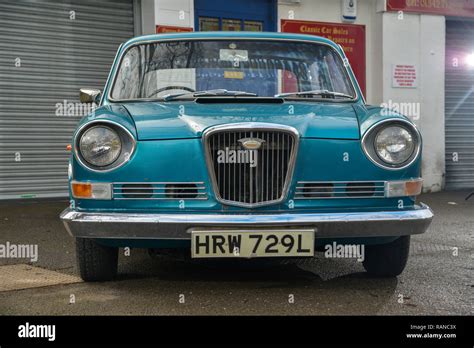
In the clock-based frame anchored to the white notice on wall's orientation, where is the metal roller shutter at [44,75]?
The metal roller shutter is roughly at 2 o'clock from the white notice on wall.

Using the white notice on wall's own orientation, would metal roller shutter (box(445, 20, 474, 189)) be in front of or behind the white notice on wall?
behind

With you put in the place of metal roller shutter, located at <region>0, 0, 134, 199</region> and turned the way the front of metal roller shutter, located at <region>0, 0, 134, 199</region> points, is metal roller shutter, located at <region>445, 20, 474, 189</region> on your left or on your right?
on your left

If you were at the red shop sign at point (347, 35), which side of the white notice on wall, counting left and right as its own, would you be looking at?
right

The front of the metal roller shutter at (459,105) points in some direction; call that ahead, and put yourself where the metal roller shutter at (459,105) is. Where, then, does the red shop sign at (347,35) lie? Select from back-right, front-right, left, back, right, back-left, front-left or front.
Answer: front-right

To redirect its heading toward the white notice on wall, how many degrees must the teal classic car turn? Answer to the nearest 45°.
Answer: approximately 180°

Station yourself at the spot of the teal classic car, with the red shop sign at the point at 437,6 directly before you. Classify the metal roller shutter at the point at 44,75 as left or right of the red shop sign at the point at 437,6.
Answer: left

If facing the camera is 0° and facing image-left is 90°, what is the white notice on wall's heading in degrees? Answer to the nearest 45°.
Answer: approximately 0°

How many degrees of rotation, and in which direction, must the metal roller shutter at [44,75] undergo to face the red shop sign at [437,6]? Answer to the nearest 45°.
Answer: approximately 90° to its left

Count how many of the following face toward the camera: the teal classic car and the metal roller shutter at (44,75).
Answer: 2

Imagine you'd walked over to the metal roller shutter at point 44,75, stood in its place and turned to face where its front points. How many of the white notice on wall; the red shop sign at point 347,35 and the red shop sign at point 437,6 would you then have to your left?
3
